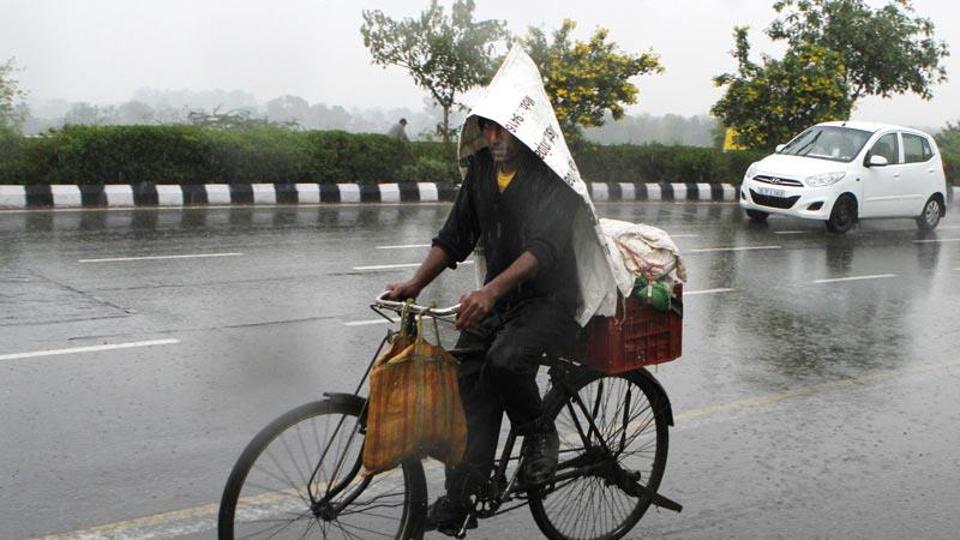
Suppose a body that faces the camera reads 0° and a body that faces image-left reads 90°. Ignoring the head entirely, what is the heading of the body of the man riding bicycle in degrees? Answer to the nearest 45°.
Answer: approximately 45°

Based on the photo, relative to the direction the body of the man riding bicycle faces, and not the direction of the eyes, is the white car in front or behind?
behind

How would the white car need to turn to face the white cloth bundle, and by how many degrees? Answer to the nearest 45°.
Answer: approximately 45° to its left

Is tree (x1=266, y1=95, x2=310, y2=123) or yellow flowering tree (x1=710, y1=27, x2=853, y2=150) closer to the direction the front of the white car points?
the tree

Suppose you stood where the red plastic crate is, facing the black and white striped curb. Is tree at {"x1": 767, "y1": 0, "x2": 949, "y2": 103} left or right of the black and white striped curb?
right

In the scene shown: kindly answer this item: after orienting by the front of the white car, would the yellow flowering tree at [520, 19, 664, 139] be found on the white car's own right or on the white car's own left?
on the white car's own right

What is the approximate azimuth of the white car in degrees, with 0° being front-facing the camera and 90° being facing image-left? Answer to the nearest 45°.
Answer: approximately 45°
